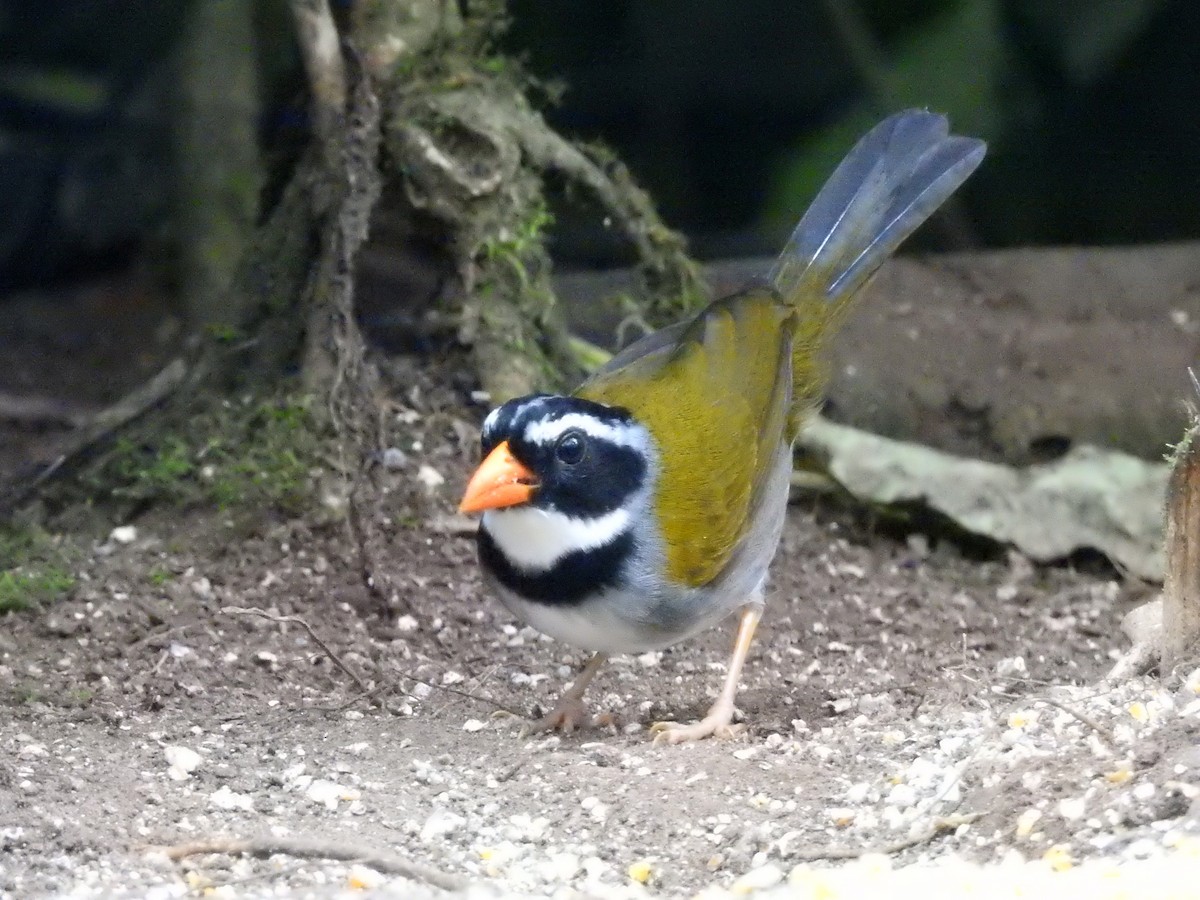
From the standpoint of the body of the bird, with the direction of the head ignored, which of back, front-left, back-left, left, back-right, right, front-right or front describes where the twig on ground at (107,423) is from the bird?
right

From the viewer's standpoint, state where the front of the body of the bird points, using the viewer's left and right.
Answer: facing the viewer and to the left of the viewer

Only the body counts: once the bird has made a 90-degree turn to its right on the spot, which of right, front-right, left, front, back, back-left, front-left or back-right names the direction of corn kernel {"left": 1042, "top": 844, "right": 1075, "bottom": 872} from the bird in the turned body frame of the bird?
back

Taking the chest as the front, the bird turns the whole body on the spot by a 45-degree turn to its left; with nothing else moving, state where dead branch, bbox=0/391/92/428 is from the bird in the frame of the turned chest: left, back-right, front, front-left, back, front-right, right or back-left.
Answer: back-right

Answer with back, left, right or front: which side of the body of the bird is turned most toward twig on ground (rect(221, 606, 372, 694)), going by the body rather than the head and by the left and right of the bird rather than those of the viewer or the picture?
right

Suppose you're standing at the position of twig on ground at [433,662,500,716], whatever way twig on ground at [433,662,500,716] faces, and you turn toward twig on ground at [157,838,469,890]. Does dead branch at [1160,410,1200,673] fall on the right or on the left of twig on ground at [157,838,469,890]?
left
